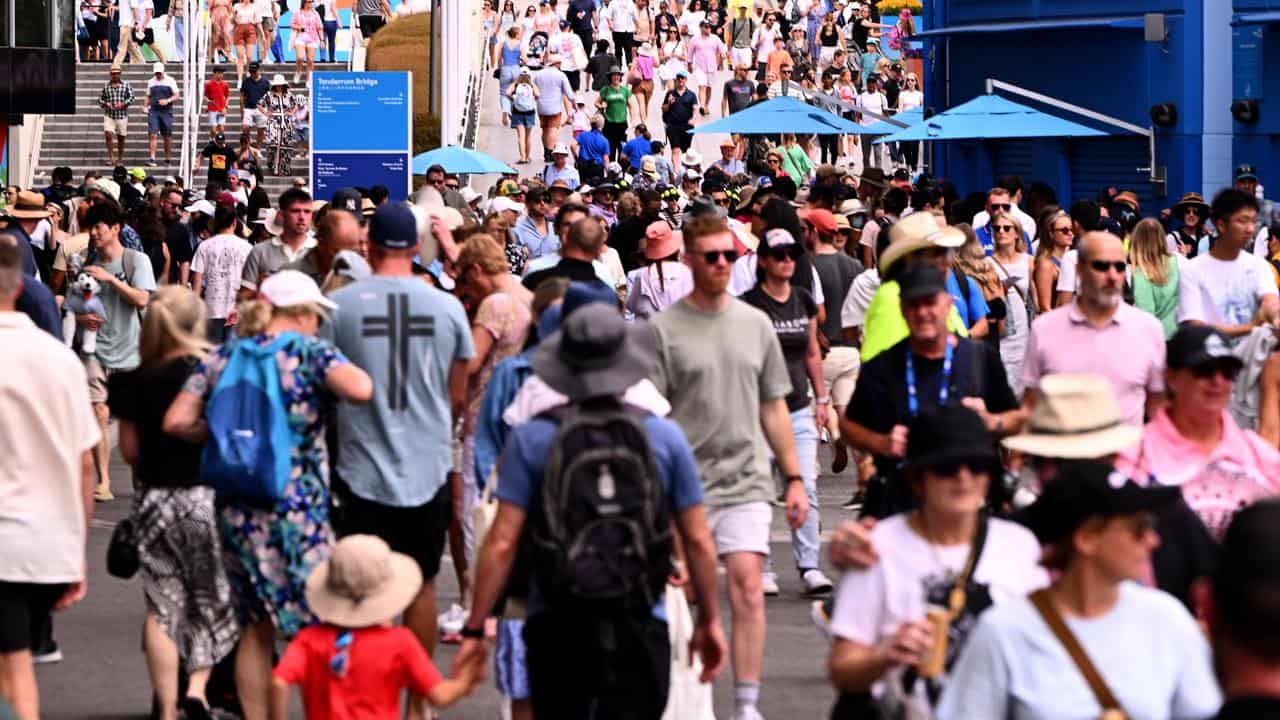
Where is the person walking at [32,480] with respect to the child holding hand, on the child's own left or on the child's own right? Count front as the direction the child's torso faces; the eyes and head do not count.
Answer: on the child's own left

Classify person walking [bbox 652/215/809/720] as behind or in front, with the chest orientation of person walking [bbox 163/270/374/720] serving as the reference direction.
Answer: in front

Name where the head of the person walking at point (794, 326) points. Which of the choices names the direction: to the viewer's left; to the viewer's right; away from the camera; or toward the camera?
toward the camera

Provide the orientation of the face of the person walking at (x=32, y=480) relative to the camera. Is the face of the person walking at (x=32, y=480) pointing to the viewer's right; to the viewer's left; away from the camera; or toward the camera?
away from the camera

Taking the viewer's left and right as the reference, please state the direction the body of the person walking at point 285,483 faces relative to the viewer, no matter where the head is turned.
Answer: facing away from the viewer and to the right of the viewer

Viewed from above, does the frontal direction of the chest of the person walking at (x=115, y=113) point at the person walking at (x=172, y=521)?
yes

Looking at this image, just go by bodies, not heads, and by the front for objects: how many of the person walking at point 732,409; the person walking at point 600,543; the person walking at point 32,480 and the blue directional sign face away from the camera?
2

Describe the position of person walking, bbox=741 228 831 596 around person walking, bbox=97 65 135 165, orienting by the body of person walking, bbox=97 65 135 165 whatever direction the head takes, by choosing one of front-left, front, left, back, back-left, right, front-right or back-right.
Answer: front

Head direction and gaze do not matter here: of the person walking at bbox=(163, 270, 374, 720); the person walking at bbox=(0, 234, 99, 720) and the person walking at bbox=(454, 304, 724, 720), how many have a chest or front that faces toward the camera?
0

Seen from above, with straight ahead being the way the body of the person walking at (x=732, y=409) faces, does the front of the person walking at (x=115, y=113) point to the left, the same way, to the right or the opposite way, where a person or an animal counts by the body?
the same way

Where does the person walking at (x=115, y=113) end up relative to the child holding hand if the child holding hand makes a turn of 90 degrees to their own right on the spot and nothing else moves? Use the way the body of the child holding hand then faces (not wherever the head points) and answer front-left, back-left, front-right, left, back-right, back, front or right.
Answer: left

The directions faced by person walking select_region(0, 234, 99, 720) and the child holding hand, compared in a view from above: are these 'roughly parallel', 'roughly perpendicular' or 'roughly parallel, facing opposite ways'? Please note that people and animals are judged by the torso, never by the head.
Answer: roughly parallel

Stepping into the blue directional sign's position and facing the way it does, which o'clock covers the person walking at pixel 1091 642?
The person walking is roughly at 12 o'clock from the blue directional sign.

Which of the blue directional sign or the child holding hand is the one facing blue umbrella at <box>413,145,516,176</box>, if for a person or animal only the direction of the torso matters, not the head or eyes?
the child holding hand

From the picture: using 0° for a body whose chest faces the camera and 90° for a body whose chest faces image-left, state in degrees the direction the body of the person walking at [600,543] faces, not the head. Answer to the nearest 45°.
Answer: approximately 180°

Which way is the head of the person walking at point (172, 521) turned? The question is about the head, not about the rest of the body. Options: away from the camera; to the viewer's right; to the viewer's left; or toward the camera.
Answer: away from the camera

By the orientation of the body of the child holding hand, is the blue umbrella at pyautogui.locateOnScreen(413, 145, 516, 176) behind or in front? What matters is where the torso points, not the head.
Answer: in front

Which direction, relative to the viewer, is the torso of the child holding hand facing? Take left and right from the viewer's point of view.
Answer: facing away from the viewer

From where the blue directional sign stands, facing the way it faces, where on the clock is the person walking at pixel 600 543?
The person walking is roughly at 12 o'clock from the blue directional sign.

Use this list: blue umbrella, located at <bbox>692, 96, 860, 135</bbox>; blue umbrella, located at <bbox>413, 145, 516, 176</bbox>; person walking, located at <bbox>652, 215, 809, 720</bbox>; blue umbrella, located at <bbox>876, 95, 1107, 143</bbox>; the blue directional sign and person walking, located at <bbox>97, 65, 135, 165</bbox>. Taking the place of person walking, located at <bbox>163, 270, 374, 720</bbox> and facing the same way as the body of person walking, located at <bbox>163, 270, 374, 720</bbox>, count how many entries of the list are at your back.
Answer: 0

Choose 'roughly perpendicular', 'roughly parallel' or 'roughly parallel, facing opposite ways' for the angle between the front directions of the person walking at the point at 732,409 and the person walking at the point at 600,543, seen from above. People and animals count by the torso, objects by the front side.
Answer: roughly parallel, facing opposite ways

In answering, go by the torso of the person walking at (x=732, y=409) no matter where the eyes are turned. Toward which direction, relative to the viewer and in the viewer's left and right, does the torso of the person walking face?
facing the viewer
